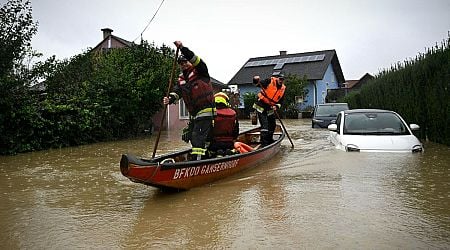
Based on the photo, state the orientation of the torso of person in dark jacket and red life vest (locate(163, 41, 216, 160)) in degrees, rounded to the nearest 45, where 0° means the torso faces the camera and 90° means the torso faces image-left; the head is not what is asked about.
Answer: approximately 45°

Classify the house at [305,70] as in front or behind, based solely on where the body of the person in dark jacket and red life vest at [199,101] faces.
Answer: behind

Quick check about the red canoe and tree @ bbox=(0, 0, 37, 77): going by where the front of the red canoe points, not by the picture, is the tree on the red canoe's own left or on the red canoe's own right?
on the red canoe's own right

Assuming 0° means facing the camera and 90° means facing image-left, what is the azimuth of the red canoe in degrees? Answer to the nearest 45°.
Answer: approximately 45°

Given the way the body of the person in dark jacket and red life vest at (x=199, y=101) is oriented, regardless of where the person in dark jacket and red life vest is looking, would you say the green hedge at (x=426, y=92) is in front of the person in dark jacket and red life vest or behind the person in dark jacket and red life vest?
behind

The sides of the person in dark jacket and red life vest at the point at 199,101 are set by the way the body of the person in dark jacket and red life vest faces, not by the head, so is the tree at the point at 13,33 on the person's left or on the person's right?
on the person's right
